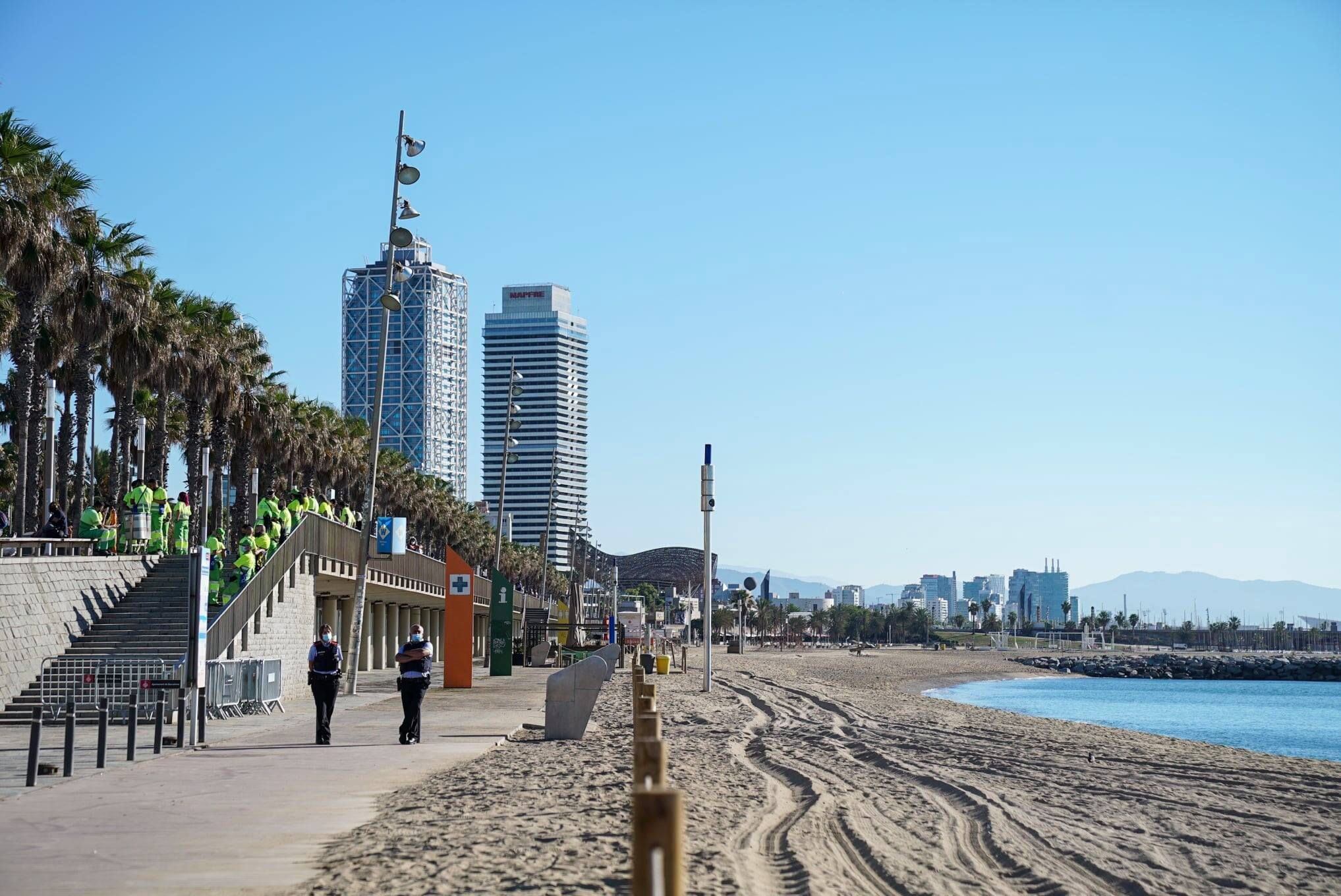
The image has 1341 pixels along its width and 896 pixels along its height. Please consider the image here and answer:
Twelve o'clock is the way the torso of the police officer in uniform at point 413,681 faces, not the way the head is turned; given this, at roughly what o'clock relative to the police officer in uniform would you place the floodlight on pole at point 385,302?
The floodlight on pole is roughly at 6 o'clock from the police officer in uniform.

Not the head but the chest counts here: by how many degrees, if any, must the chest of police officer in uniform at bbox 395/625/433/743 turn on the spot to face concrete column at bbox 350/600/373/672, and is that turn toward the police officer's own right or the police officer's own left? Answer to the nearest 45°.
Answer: approximately 180°

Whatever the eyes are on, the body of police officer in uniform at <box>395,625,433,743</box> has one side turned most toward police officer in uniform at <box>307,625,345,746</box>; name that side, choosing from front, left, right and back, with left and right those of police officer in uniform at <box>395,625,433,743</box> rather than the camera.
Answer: right

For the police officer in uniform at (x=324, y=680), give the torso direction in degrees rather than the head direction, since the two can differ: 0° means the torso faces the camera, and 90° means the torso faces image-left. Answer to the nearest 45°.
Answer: approximately 0°

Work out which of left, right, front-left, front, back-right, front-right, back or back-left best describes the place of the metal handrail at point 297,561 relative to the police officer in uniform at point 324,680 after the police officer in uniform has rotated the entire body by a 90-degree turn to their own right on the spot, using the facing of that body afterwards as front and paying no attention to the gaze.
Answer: right

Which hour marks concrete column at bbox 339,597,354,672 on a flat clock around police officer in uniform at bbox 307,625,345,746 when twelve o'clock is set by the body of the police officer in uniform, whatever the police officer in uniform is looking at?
The concrete column is roughly at 6 o'clock from the police officer in uniform.

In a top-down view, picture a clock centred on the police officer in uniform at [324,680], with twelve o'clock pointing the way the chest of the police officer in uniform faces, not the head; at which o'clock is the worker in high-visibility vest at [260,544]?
The worker in high-visibility vest is roughly at 6 o'clock from the police officer in uniform.

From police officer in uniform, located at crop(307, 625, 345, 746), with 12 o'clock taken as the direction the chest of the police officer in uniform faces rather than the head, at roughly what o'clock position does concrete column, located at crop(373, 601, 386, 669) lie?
The concrete column is roughly at 6 o'clock from the police officer in uniform.

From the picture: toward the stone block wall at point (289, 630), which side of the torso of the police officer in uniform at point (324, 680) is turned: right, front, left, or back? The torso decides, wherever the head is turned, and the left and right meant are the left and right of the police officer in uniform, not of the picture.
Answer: back

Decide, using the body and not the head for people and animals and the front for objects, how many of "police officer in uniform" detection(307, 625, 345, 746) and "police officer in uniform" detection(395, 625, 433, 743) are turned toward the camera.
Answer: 2

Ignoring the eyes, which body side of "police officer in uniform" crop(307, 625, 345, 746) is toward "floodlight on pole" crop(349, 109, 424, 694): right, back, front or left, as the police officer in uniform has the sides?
back
